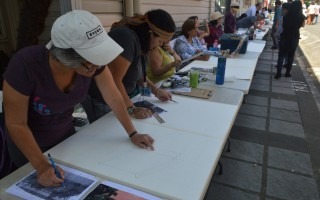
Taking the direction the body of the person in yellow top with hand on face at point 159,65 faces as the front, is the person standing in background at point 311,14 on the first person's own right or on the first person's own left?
on the first person's own left

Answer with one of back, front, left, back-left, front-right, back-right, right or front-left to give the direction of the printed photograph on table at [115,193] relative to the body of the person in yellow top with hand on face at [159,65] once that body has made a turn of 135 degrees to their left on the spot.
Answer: back

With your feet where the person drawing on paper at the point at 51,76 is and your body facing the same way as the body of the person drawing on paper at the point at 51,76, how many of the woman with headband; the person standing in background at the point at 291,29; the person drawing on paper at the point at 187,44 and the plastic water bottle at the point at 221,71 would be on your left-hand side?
4

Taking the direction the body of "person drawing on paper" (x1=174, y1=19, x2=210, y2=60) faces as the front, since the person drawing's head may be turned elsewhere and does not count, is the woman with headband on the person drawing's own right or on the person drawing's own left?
on the person drawing's own right

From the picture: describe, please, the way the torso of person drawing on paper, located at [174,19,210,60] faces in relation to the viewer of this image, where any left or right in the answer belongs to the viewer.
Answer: facing the viewer and to the right of the viewer

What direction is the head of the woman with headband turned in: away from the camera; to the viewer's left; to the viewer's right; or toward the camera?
to the viewer's right

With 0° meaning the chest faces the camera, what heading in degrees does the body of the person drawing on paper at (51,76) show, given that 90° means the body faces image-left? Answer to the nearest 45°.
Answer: approximately 315°

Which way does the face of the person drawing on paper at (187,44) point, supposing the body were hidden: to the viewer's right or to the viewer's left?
to the viewer's right

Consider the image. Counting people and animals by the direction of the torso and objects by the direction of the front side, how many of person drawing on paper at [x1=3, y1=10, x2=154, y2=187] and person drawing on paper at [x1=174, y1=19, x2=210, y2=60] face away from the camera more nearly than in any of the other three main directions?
0

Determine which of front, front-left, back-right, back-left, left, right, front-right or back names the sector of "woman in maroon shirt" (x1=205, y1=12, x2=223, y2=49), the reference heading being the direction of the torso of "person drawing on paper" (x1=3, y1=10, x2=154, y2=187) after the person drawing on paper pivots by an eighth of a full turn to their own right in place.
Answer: back-left

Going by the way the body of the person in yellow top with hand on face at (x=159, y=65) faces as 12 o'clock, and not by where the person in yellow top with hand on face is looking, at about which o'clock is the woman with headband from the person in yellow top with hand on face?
The woman with headband is roughly at 2 o'clock from the person in yellow top with hand on face.
